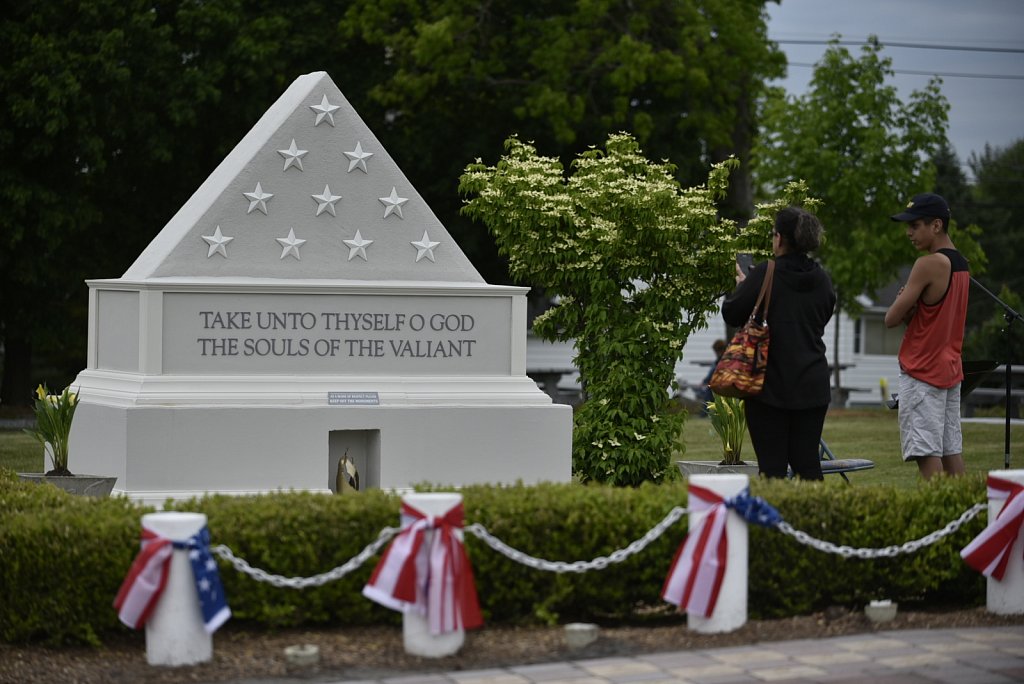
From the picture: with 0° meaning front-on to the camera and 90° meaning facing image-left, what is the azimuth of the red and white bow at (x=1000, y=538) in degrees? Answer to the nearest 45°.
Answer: approximately 0°

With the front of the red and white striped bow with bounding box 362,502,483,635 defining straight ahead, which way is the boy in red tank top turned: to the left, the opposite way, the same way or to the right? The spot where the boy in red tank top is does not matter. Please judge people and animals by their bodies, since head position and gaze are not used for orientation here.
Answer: to the right

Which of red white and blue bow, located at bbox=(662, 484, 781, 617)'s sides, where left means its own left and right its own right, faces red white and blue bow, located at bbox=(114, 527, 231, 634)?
right

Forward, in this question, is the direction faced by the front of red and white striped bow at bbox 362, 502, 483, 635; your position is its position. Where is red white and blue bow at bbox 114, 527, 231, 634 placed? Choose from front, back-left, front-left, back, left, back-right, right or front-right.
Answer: right

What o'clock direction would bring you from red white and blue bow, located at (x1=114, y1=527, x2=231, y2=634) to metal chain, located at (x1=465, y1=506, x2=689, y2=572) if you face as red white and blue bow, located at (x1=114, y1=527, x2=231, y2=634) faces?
The metal chain is roughly at 9 o'clock from the red white and blue bow.

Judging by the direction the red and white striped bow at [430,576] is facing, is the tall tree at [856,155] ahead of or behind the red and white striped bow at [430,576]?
behind

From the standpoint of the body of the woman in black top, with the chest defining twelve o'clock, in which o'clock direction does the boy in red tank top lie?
The boy in red tank top is roughly at 3 o'clock from the woman in black top.

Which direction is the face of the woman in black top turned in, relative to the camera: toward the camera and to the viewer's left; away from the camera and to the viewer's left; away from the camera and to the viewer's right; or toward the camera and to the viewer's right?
away from the camera and to the viewer's left

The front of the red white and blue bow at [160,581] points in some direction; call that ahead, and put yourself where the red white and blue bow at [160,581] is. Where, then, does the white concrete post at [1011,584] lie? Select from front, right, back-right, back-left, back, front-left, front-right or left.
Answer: left

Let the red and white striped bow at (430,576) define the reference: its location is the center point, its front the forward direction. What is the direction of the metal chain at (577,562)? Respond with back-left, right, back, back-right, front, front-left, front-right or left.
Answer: back-left

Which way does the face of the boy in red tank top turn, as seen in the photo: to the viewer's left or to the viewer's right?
to the viewer's left

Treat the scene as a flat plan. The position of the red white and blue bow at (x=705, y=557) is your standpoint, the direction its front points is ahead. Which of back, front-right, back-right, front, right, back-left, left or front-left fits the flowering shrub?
back

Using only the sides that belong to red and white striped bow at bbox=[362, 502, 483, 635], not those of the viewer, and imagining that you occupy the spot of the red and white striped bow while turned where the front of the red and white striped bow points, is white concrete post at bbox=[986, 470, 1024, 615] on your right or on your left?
on your left

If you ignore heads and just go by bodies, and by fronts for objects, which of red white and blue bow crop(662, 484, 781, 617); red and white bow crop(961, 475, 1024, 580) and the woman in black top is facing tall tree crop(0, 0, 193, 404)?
the woman in black top

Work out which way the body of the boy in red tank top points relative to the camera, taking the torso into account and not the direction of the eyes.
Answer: to the viewer's left

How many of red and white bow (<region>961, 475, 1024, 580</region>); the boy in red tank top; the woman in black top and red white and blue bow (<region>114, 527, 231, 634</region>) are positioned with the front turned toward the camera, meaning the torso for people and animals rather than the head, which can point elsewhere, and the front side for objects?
2

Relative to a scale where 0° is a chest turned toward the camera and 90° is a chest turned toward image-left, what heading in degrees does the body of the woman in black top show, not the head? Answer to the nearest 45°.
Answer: approximately 135°
